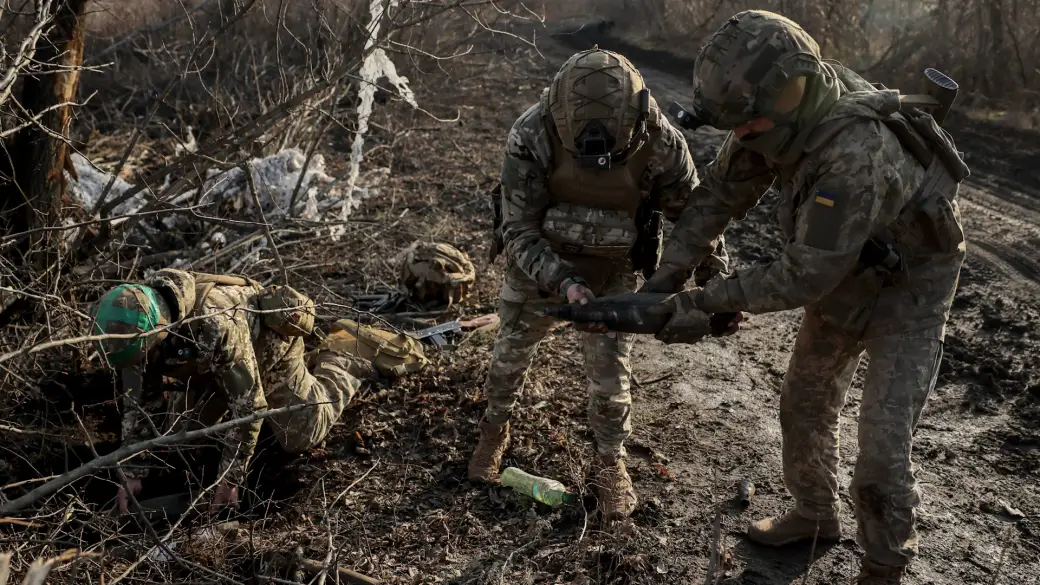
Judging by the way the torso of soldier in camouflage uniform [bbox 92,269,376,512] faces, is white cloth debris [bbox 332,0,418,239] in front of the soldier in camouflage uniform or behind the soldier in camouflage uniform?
behind

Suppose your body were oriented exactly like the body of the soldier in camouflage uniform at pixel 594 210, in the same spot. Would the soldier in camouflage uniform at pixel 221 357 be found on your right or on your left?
on your right

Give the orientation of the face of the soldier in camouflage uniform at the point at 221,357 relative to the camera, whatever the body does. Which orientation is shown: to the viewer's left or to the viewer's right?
to the viewer's left

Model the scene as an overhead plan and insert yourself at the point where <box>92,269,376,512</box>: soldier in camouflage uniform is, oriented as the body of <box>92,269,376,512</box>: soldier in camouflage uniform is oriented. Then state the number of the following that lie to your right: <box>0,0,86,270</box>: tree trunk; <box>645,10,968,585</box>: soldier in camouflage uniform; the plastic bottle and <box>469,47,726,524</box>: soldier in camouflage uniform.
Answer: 1

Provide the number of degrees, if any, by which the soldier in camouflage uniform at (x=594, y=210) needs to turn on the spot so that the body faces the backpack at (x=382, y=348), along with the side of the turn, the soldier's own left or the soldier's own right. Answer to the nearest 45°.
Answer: approximately 135° to the soldier's own right

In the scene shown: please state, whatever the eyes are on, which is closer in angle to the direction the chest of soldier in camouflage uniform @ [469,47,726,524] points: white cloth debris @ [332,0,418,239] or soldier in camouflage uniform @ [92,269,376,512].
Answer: the soldier in camouflage uniform

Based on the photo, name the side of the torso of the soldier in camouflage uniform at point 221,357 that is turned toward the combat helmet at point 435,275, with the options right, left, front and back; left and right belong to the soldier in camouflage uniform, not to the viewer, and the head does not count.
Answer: back

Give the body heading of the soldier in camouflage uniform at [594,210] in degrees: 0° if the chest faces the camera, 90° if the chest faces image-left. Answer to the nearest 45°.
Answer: approximately 0°

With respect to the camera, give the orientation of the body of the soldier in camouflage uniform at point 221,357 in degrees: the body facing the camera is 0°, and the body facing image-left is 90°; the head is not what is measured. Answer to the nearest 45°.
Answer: approximately 45°

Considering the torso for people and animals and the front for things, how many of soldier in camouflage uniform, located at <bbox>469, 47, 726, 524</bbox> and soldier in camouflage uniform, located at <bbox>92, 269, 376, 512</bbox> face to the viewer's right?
0
